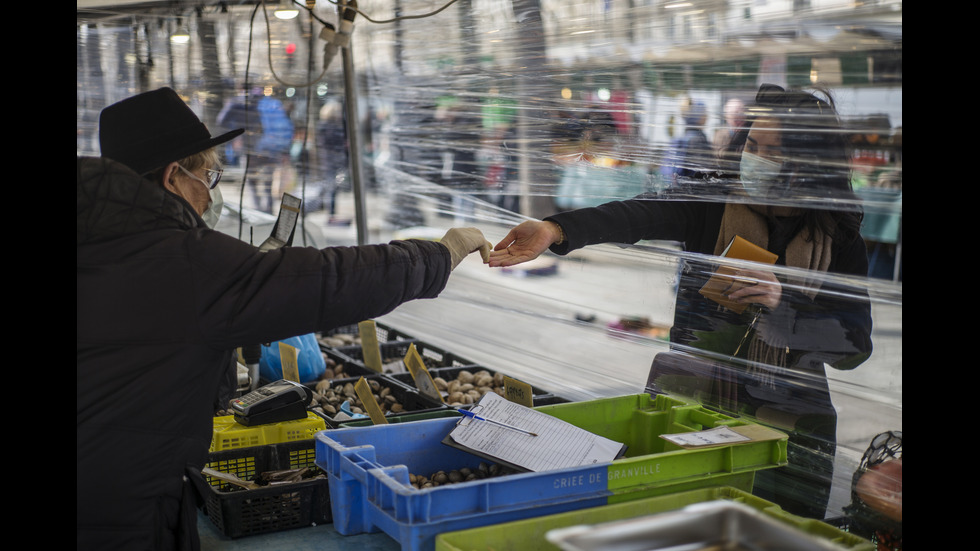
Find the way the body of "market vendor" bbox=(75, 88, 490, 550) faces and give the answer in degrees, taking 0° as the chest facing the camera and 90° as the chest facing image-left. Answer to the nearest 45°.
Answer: approximately 225°

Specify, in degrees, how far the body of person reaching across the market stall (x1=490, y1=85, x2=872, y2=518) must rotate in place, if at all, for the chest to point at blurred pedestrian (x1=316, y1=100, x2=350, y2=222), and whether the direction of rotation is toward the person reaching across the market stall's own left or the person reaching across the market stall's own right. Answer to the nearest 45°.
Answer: approximately 90° to the person reaching across the market stall's own right
